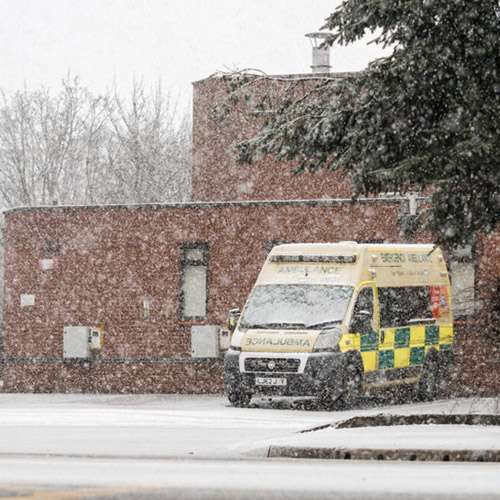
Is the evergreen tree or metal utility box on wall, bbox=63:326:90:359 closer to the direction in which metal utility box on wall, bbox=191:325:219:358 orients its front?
the evergreen tree

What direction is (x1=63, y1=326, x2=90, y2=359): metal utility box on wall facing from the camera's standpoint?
toward the camera

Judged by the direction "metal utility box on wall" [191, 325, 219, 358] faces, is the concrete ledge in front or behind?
in front

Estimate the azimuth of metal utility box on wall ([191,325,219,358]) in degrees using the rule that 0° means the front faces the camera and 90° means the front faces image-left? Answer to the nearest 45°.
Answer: approximately 0°

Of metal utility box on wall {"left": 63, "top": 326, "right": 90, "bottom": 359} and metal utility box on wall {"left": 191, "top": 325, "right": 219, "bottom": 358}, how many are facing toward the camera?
2

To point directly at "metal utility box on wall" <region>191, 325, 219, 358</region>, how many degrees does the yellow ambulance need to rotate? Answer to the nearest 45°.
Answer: approximately 90° to its right

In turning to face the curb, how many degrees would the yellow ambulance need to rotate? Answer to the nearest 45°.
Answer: approximately 45° to its left

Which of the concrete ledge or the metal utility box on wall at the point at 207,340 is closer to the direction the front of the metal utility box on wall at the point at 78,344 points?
the concrete ledge

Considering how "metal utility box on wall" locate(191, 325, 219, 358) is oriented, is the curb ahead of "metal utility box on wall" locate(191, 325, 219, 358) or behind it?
ahead

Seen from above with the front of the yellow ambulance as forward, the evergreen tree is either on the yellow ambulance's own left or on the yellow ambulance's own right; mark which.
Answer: on the yellow ambulance's own left

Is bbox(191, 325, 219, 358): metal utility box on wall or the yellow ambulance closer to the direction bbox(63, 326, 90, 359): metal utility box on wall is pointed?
the yellow ambulance

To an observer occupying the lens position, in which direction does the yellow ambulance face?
facing the viewer and to the left of the viewer

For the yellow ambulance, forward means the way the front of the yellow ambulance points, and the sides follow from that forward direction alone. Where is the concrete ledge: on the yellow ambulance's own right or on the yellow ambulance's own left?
on the yellow ambulance's own left
